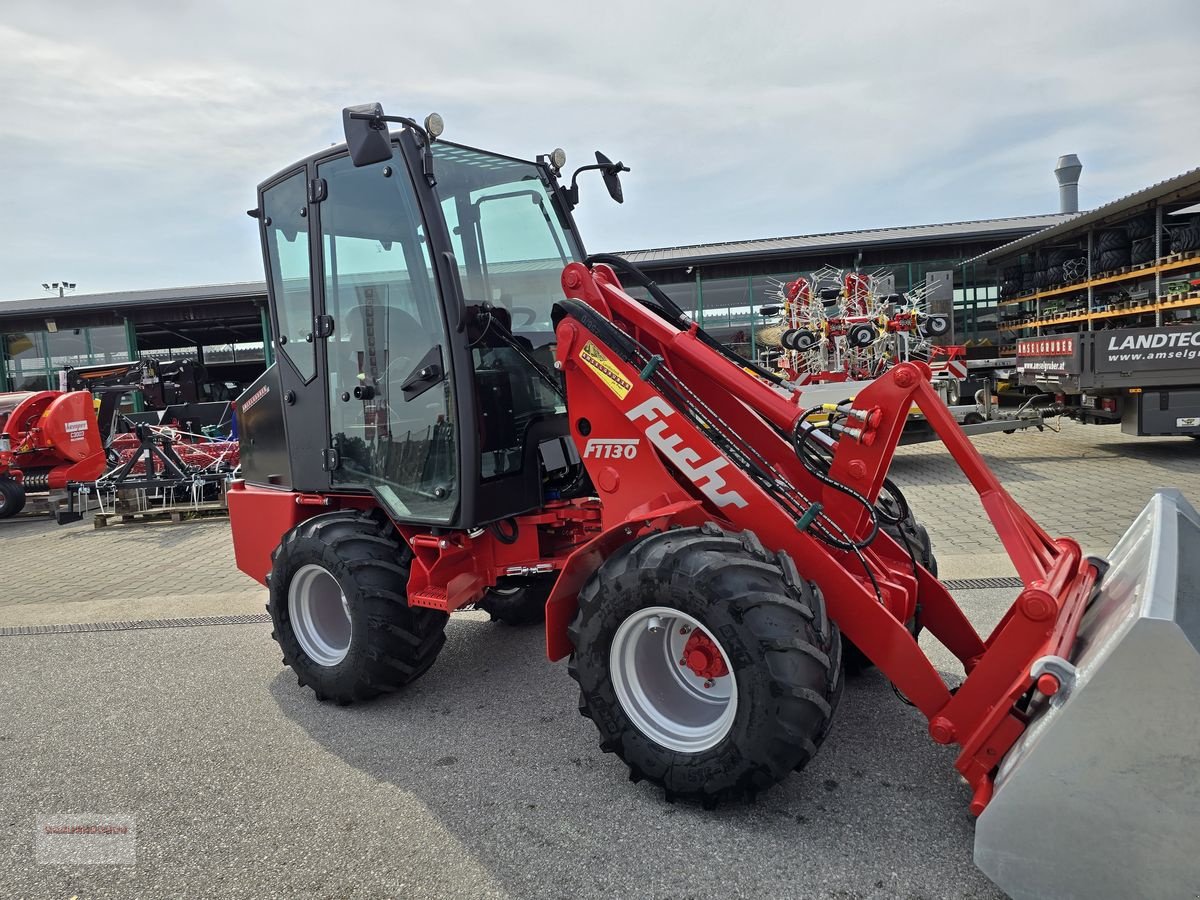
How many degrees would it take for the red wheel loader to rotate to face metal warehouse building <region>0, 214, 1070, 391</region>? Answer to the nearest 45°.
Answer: approximately 135° to its left

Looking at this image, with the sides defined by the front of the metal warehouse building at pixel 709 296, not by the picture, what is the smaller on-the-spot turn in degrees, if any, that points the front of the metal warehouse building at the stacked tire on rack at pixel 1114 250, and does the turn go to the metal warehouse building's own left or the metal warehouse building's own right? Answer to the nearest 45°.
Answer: approximately 45° to the metal warehouse building's own left

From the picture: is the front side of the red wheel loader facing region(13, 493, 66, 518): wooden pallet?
no

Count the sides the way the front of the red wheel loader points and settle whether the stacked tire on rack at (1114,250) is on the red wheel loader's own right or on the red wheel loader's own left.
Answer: on the red wheel loader's own left

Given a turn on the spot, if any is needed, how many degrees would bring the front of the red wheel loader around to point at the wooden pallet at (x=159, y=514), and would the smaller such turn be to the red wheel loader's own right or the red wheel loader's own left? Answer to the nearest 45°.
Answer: approximately 180°

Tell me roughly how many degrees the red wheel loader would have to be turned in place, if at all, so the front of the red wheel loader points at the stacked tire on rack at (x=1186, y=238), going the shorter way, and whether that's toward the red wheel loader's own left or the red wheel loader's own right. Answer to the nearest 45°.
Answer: approximately 90° to the red wheel loader's own left

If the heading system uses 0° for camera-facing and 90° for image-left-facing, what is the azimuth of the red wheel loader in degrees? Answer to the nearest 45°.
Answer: approximately 315°

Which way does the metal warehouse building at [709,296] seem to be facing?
toward the camera

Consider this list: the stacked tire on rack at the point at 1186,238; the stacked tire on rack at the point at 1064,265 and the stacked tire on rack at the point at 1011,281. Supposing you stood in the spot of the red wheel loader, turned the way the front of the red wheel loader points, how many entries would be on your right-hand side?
0

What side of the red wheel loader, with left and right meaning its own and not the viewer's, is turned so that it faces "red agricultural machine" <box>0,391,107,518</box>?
back

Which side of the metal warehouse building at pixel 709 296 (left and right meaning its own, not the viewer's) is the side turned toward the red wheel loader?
front

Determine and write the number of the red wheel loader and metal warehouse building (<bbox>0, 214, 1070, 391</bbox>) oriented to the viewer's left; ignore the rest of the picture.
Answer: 0
